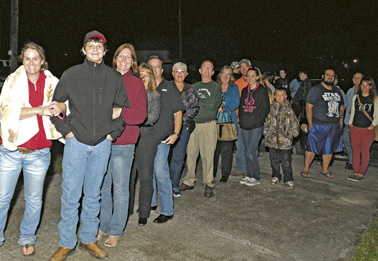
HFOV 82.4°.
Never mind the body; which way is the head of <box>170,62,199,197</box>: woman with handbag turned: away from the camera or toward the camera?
toward the camera

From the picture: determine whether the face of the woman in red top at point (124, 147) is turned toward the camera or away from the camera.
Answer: toward the camera

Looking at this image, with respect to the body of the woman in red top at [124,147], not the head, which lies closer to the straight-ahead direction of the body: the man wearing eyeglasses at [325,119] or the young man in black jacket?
the young man in black jacket

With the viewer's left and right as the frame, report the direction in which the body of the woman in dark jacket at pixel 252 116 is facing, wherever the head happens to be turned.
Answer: facing the viewer and to the left of the viewer

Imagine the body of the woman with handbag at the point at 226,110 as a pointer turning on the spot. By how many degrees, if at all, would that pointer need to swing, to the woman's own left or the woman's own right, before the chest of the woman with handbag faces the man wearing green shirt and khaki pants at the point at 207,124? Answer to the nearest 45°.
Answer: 0° — they already face them

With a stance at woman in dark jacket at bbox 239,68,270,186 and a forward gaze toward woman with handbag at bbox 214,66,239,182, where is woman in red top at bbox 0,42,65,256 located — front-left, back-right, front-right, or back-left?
front-left

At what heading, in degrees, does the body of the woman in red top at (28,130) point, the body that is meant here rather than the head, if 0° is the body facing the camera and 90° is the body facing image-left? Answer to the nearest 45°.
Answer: approximately 0°

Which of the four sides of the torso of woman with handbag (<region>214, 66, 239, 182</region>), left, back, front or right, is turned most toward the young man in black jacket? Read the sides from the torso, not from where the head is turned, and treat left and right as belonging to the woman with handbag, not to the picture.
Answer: front

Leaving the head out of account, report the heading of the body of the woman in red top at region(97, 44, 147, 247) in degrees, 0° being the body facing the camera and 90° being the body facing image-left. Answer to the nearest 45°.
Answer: approximately 45°

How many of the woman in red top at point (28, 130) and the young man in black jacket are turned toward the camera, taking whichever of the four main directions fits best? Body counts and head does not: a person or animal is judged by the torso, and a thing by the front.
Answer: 2

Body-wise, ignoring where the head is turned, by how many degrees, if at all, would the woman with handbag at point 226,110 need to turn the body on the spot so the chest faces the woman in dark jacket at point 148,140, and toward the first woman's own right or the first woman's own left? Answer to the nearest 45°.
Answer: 0° — they already face them
